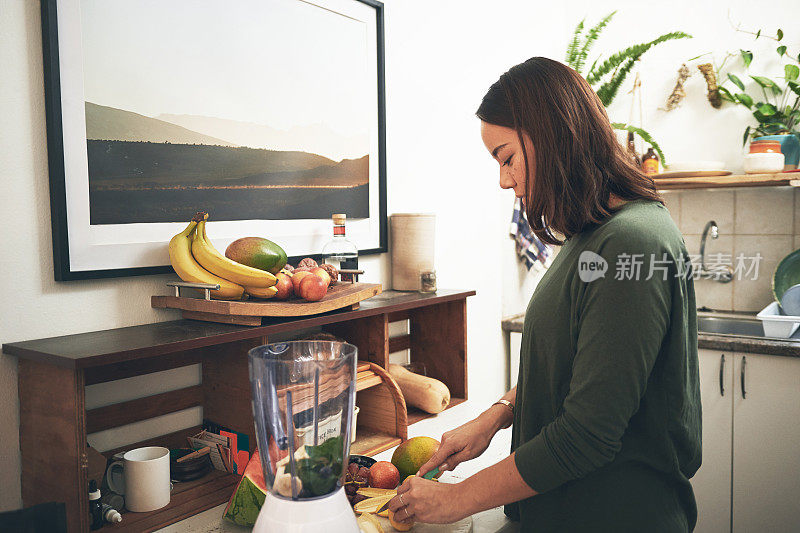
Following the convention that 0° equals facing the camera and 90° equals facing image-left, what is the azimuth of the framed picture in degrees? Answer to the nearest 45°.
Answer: approximately 315°

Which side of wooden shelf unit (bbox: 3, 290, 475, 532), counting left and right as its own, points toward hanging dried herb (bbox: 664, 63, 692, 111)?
left

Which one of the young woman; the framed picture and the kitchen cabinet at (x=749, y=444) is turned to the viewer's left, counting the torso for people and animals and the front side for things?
the young woman

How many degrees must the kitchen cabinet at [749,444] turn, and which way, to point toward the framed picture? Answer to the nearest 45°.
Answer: approximately 45° to its right

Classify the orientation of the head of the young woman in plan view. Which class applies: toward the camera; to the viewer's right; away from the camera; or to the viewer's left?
to the viewer's left

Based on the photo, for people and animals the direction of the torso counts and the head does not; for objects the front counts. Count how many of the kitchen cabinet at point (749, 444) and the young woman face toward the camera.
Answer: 1

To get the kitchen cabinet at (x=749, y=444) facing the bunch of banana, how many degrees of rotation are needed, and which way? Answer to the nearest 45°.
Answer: approximately 45° to its right

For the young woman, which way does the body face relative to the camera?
to the viewer's left

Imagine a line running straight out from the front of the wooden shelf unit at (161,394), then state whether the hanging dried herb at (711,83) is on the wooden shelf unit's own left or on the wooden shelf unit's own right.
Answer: on the wooden shelf unit's own left
